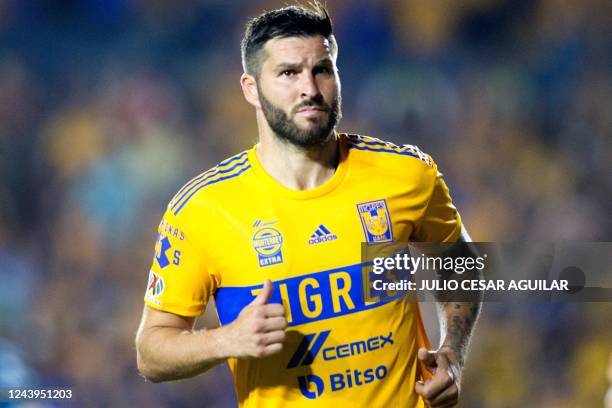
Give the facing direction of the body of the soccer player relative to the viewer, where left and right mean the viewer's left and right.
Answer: facing the viewer
